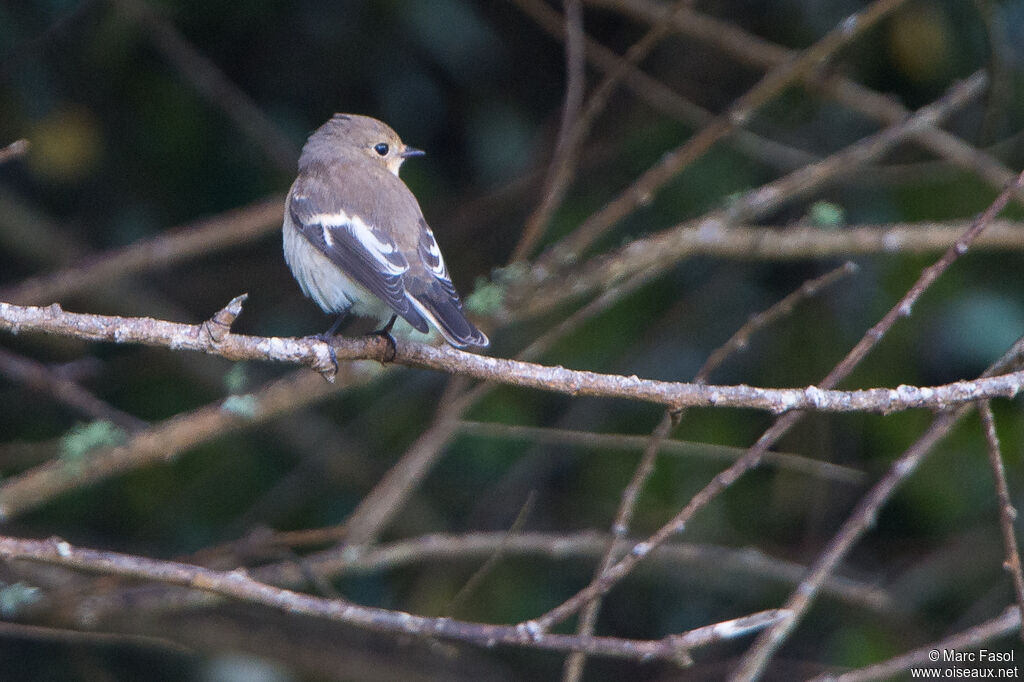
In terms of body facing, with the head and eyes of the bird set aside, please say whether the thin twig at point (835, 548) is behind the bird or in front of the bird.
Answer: behind

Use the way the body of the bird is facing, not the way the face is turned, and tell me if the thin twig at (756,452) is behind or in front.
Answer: behind

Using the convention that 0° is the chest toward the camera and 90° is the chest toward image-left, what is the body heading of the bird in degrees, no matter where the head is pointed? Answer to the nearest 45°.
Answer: approximately 135°

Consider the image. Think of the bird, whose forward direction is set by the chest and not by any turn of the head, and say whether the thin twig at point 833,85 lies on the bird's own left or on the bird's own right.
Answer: on the bird's own right
